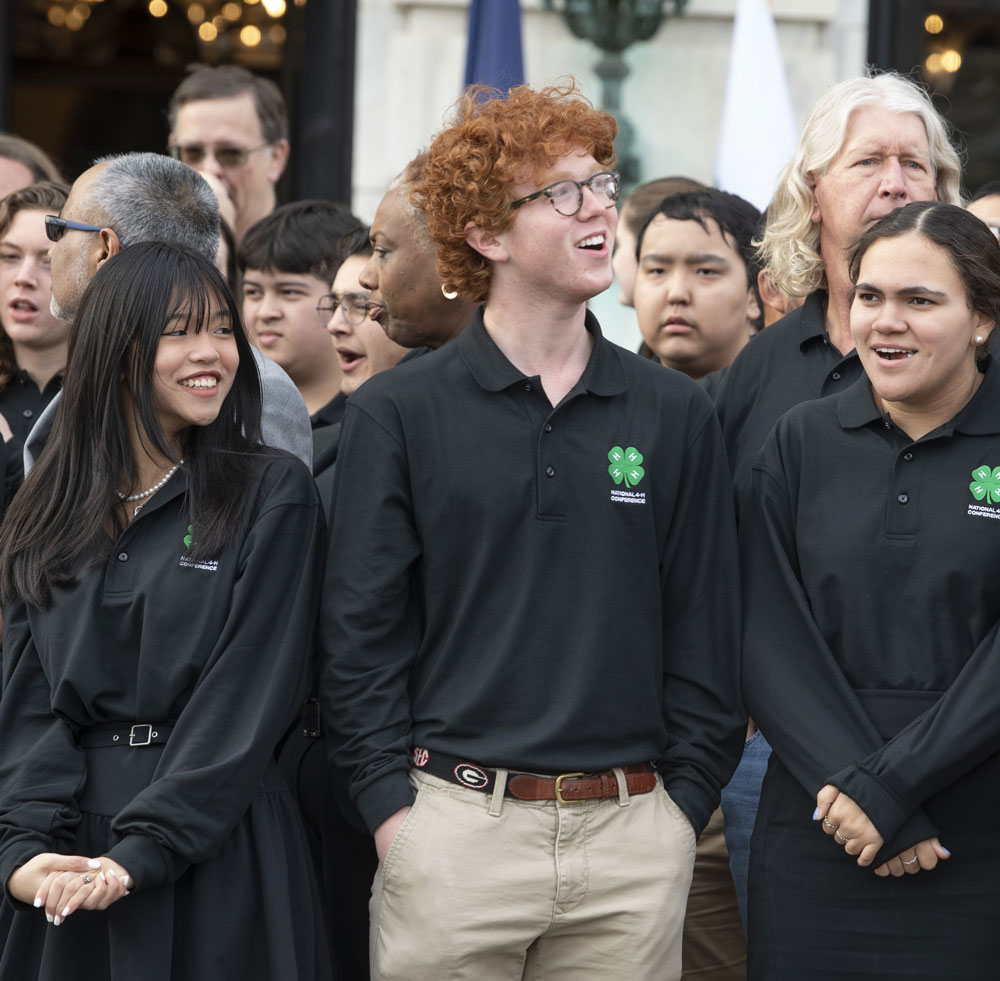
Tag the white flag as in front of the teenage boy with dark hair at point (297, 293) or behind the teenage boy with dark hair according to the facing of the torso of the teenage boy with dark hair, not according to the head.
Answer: behind

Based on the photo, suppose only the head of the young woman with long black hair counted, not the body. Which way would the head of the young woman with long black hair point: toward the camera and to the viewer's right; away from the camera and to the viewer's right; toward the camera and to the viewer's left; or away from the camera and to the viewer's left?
toward the camera and to the viewer's right

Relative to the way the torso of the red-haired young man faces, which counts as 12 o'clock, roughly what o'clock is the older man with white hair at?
The older man with white hair is roughly at 7 o'clock from the red-haired young man.

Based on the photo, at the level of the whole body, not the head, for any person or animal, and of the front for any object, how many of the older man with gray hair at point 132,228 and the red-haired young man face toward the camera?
1

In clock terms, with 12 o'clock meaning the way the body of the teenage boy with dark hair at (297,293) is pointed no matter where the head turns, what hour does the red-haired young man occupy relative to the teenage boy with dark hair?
The red-haired young man is roughly at 10 o'clock from the teenage boy with dark hair.

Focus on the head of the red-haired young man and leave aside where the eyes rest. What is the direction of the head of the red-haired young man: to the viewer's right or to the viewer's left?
to the viewer's right

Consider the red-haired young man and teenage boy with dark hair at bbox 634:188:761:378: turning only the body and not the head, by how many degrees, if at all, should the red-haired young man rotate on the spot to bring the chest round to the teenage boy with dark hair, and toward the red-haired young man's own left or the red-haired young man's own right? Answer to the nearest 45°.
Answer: approximately 180°

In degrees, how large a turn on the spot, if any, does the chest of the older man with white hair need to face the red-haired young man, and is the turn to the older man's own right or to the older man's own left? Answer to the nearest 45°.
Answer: approximately 90° to the older man's own right

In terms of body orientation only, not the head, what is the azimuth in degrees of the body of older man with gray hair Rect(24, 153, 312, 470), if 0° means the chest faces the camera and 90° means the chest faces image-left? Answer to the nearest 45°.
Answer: approximately 135°

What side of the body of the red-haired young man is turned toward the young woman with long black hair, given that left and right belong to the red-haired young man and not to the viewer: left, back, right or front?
right

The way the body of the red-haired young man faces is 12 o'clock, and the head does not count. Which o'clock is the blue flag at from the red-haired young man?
The blue flag is roughly at 6 o'clock from the red-haired young man.
